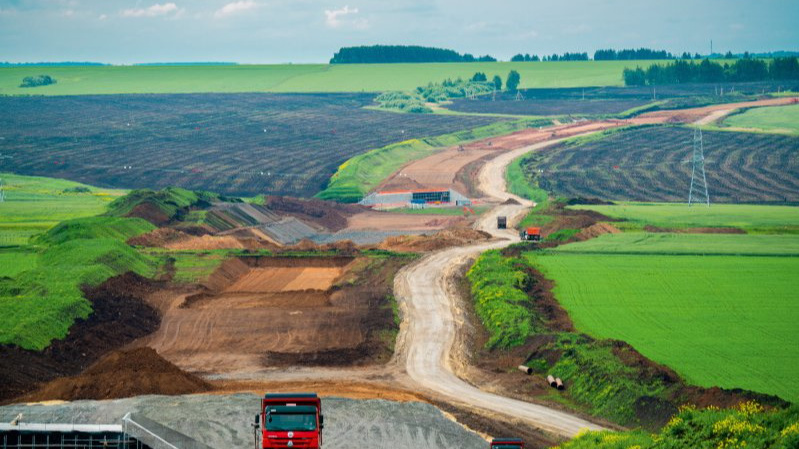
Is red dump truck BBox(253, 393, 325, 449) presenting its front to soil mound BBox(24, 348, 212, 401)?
no

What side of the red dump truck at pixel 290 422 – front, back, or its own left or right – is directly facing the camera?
front
